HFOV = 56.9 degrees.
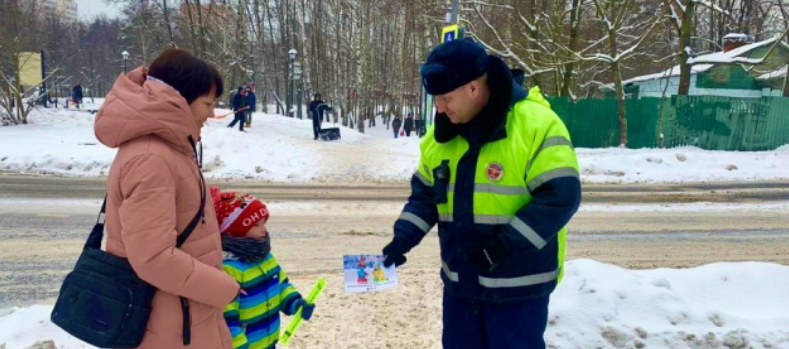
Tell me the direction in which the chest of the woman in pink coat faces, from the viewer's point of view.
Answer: to the viewer's right

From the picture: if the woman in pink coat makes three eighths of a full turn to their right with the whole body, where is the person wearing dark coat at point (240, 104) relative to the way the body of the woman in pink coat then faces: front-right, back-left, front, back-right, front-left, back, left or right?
back-right

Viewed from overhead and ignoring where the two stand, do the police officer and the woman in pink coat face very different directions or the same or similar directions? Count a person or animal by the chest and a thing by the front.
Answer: very different directions

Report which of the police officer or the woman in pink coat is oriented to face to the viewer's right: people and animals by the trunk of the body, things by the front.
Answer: the woman in pink coat

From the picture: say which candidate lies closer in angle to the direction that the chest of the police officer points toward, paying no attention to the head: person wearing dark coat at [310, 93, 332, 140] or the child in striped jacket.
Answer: the child in striped jacket

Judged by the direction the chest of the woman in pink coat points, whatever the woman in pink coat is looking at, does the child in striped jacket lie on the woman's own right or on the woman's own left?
on the woman's own left

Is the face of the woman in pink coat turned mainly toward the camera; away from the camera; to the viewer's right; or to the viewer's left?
to the viewer's right

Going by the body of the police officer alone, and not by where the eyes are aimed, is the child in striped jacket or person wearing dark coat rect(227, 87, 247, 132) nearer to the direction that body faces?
the child in striped jacket

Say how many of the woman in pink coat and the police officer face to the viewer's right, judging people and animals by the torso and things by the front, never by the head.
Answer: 1

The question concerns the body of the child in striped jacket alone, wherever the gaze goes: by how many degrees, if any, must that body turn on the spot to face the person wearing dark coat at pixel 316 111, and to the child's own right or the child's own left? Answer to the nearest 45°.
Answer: approximately 135° to the child's own left

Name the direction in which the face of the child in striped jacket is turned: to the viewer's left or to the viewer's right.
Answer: to the viewer's right

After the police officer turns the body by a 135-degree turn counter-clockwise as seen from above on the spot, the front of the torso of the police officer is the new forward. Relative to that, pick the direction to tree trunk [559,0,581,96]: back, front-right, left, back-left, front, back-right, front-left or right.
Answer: left

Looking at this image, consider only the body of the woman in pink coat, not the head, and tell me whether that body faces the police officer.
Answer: yes

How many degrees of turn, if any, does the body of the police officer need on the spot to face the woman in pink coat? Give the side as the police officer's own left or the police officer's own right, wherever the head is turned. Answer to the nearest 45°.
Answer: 0° — they already face them
